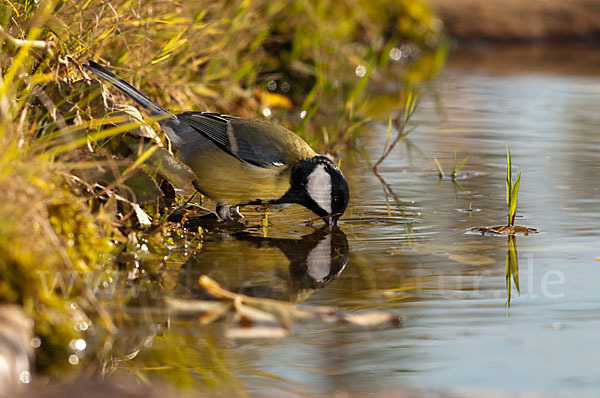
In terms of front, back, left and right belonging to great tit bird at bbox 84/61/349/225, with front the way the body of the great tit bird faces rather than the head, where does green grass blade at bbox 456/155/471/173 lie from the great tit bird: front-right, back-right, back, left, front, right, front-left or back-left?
front-left

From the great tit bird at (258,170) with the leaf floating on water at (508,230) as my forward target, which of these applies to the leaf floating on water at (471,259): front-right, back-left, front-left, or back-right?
front-right

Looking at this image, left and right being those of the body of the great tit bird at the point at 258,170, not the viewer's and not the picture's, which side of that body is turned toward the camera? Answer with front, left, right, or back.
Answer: right

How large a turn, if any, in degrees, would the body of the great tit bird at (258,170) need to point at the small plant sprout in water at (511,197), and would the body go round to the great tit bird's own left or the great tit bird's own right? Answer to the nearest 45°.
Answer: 0° — it already faces it

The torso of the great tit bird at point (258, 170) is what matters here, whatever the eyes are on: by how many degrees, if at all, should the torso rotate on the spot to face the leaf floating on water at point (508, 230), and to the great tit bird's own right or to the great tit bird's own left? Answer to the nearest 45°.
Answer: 0° — it already faces it

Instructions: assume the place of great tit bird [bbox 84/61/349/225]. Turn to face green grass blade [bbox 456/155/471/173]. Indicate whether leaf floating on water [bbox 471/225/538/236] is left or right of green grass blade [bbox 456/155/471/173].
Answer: right

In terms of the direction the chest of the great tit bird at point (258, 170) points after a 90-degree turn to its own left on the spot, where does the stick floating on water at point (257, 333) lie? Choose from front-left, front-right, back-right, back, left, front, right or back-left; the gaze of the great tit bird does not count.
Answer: back

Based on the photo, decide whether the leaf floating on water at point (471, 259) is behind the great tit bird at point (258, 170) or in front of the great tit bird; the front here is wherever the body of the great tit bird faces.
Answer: in front
